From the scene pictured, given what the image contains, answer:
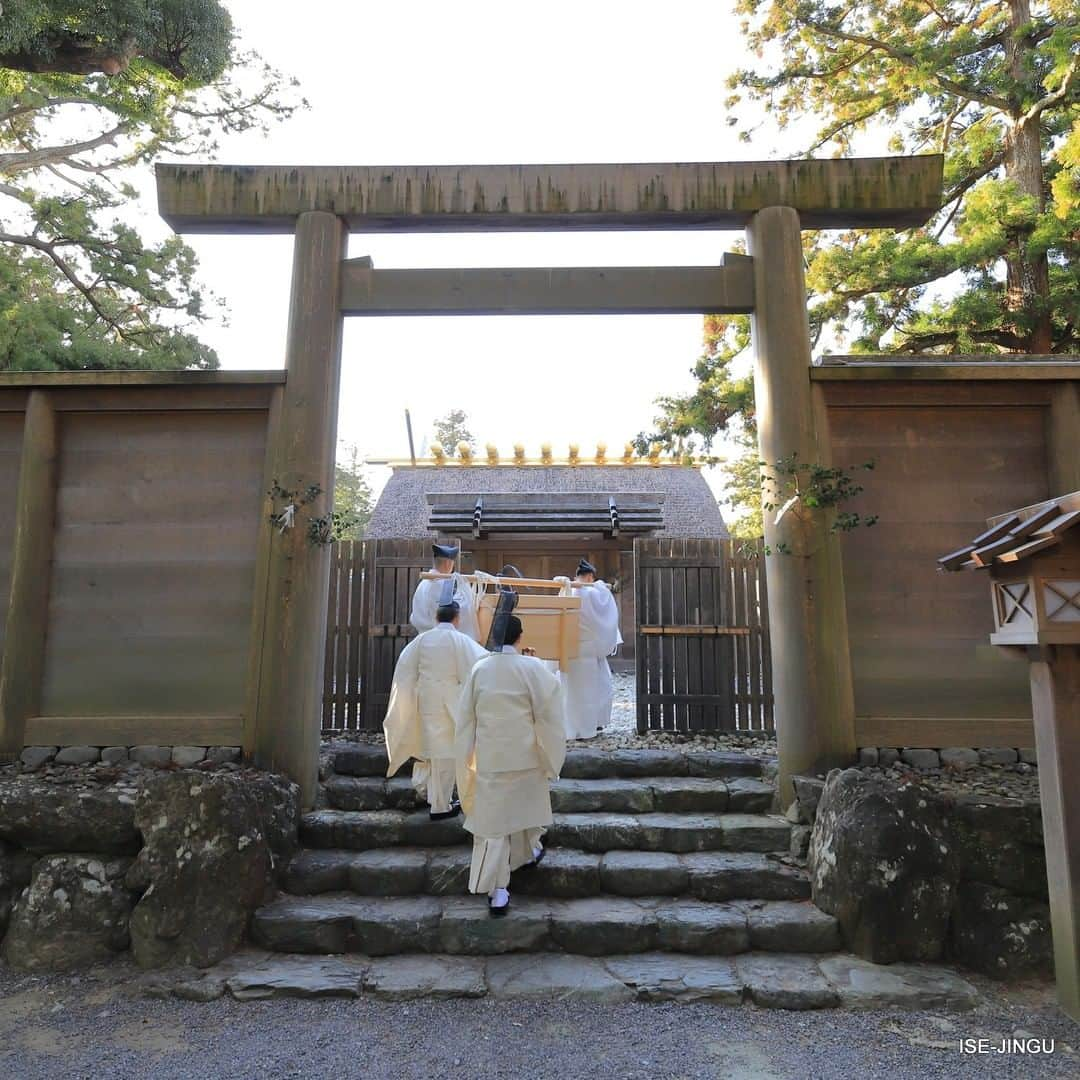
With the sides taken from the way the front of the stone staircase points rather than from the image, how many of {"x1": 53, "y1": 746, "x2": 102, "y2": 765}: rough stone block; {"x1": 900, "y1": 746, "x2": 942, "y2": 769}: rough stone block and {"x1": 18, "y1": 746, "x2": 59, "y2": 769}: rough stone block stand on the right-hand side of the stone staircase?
2

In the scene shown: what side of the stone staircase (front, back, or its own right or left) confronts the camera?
front

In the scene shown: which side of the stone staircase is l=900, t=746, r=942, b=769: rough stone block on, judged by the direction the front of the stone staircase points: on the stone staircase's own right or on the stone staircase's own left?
on the stone staircase's own left

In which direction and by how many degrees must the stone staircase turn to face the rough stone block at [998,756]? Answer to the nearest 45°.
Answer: approximately 90° to its left

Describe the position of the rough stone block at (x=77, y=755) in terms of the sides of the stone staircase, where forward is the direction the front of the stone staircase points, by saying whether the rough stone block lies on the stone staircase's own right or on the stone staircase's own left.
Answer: on the stone staircase's own right

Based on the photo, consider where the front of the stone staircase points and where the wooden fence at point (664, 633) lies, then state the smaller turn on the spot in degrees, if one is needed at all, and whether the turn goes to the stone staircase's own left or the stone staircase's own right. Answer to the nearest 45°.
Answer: approximately 180°

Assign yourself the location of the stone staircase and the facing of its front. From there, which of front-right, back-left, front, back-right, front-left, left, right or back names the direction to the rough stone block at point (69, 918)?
right

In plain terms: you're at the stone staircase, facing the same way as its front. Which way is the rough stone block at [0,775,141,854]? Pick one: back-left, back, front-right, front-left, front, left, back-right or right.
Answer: right

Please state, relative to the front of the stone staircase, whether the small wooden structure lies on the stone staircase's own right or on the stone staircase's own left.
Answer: on the stone staircase's own left

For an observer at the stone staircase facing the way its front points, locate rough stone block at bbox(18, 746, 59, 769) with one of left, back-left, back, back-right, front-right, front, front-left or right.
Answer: right

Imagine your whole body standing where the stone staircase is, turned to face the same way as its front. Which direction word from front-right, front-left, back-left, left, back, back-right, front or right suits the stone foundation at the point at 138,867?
right

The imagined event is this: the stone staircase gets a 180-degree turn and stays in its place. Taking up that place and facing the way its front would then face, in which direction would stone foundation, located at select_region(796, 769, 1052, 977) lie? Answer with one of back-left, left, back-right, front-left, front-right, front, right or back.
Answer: right

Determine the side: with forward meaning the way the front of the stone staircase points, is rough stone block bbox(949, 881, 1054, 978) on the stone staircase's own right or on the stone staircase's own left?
on the stone staircase's own left

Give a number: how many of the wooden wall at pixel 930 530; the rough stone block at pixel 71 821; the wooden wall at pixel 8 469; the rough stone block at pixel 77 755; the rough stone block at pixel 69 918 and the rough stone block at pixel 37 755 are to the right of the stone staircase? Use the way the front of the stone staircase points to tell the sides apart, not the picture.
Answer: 5
